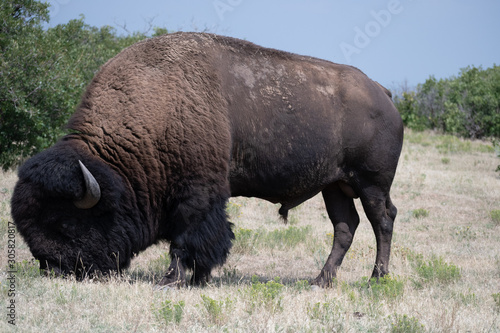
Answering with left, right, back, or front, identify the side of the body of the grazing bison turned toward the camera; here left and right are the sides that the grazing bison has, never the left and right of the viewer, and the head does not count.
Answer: left
